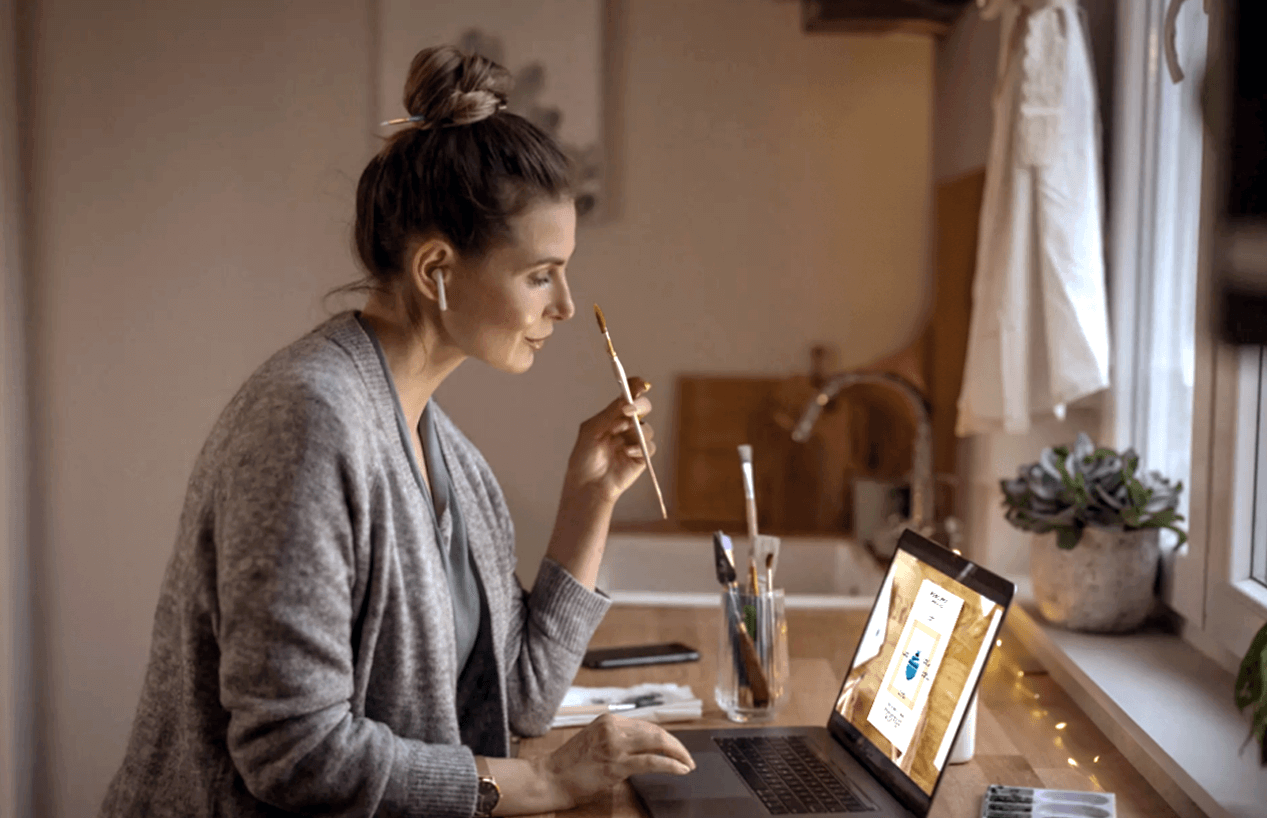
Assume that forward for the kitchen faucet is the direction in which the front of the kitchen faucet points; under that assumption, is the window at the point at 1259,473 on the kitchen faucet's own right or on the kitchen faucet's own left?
on the kitchen faucet's own left

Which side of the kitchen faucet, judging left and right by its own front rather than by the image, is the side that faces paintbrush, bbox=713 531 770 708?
left

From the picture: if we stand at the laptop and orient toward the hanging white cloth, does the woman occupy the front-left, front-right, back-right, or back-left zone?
back-left

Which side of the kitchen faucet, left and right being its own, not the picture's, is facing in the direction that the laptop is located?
left

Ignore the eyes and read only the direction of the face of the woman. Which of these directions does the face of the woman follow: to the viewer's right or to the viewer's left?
to the viewer's right

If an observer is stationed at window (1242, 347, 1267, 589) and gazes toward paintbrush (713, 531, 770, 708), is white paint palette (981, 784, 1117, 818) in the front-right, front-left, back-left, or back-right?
front-left

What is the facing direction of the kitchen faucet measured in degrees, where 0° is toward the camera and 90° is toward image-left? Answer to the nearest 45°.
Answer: approximately 90°

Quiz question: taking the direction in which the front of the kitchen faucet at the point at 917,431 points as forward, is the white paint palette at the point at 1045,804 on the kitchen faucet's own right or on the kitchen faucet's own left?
on the kitchen faucet's own left
